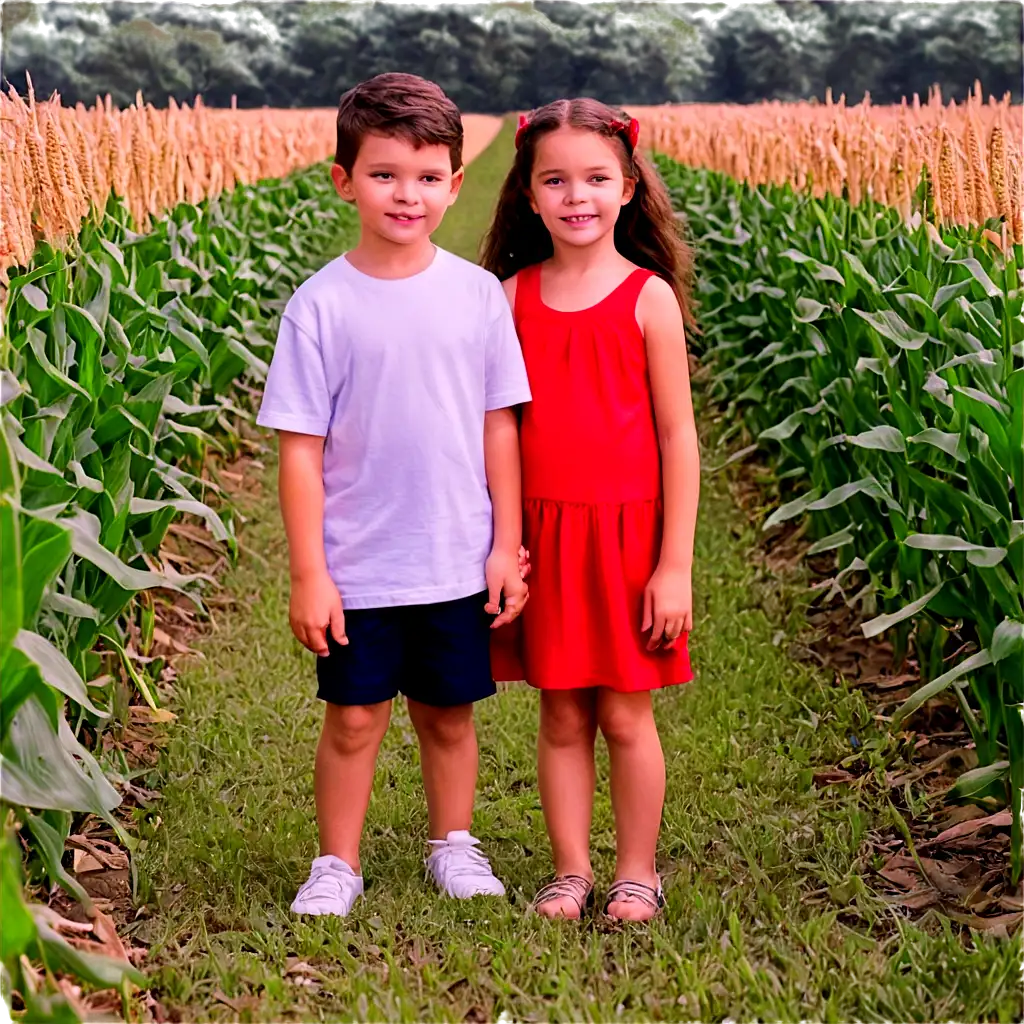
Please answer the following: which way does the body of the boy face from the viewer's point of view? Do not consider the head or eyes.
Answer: toward the camera

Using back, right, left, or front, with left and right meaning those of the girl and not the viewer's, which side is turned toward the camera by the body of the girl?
front

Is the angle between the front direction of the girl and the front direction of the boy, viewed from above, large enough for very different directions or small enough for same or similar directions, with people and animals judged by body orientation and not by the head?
same or similar directions

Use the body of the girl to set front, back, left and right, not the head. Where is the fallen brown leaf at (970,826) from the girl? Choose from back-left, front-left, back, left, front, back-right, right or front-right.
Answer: left

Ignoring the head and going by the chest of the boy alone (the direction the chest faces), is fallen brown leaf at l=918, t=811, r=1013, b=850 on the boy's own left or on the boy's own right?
on the boy's own left

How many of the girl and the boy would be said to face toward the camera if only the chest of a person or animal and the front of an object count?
2
